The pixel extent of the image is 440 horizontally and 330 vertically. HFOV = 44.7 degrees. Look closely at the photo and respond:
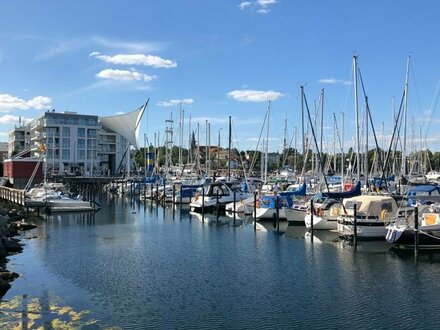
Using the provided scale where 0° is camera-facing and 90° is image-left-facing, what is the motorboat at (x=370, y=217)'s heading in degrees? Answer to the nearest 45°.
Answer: approximately 225°

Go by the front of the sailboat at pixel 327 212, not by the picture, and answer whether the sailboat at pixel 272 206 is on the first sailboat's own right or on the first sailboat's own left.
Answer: on the first sailboat's own left

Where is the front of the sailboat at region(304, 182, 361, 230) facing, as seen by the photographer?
facing away from the viewer and to the right of the viewer

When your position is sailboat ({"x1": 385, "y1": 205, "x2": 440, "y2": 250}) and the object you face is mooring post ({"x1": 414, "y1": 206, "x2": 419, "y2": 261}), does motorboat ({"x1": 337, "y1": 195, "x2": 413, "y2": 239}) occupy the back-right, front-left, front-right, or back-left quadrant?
back-right

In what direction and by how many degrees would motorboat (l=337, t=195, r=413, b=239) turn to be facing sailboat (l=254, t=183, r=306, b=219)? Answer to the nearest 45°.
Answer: approximately 90° to its left
